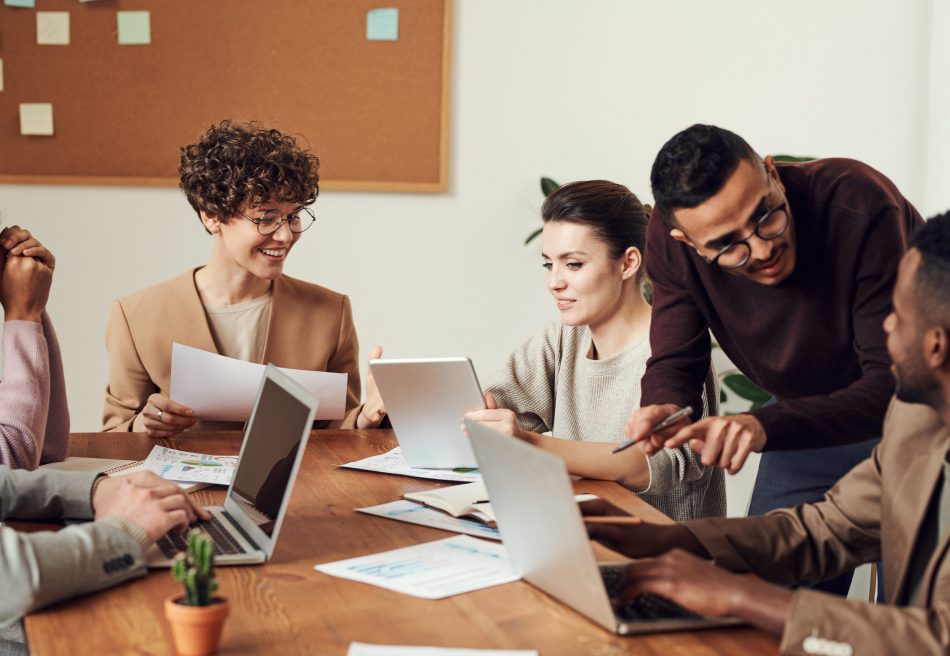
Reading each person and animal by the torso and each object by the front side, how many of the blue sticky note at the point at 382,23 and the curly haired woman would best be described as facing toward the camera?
2

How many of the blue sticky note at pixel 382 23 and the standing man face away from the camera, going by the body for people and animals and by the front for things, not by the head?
0

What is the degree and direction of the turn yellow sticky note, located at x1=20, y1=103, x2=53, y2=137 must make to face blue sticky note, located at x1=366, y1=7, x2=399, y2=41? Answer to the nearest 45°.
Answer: approximately 90° to its left

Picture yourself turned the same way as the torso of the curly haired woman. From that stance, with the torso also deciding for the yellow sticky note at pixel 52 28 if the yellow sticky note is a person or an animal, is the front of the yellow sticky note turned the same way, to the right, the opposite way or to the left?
the same way

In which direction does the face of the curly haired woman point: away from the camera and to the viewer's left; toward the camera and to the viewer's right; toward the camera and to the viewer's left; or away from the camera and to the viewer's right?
toward the camera and to the viewer's right

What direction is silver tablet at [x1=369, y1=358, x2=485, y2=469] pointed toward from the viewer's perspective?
away from the camera

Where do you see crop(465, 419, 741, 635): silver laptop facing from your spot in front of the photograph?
facing away from the viewer and to the right of the viewer

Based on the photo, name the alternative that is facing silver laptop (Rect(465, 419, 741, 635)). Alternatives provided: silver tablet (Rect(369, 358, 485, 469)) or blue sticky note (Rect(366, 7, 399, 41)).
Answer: the blue sticky note

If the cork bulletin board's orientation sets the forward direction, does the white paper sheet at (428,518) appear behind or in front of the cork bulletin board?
in front

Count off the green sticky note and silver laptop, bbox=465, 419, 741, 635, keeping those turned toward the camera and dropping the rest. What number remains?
1

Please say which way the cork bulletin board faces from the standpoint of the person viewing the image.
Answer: facing the viewer

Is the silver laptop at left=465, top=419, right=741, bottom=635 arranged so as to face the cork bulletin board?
no

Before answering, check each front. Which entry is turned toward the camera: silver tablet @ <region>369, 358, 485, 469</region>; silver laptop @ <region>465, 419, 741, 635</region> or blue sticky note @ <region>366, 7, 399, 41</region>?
the blue sticky note

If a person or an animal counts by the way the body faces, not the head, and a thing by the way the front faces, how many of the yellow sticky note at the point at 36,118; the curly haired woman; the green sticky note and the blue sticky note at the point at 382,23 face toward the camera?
4

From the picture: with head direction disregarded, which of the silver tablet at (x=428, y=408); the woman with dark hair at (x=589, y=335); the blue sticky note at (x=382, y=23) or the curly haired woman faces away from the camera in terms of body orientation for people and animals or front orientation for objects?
the silver tablet

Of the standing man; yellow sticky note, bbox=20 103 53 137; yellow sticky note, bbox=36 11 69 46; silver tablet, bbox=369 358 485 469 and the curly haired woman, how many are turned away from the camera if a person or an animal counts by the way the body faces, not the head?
1

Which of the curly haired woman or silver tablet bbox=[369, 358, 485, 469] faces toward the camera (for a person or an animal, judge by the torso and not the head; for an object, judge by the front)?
the curly haired woman

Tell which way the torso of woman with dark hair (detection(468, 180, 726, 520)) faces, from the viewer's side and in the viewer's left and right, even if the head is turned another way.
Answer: facing the viewer and to the left of the viewer

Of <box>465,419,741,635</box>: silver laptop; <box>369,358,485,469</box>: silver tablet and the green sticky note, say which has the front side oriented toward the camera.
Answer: the green sticky note

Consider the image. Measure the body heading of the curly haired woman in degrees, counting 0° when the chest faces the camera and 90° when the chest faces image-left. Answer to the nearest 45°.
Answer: approximately 0°

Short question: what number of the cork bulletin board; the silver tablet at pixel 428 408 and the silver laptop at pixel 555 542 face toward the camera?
1

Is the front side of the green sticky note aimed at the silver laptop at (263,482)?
yes

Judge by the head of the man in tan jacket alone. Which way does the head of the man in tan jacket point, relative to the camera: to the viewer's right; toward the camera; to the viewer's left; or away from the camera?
to the viewer's left
